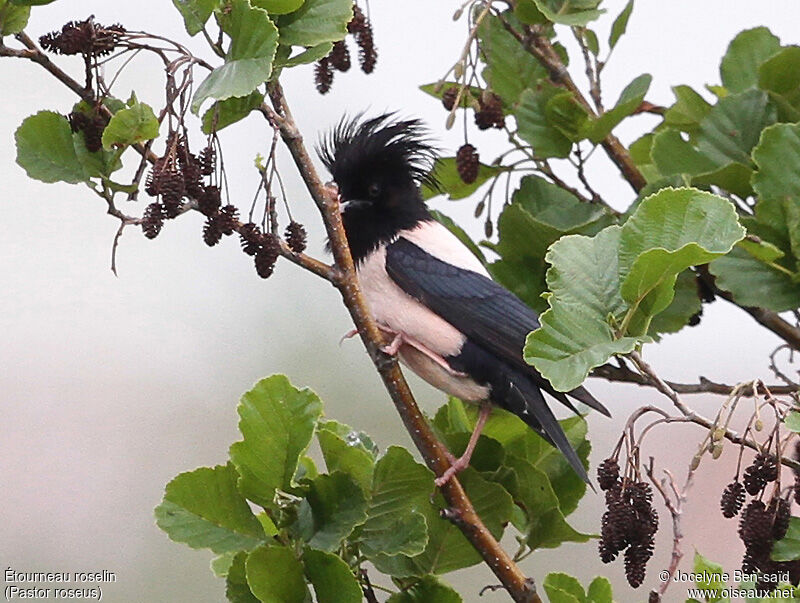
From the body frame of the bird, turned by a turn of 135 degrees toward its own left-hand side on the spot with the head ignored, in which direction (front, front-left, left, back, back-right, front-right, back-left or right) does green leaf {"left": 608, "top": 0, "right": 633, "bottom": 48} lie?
front

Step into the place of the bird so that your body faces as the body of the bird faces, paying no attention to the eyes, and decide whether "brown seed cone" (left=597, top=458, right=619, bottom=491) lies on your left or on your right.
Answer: on your left

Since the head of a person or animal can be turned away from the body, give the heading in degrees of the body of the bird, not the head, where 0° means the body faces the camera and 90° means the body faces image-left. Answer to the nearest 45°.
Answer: approximately 90°
